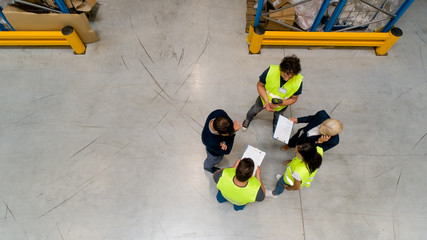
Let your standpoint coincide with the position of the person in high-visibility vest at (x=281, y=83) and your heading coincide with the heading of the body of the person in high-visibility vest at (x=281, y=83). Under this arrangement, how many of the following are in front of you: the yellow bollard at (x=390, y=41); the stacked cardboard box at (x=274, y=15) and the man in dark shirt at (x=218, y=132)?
1

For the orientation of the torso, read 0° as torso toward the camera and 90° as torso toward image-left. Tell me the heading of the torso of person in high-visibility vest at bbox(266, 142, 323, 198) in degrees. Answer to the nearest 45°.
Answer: approximately 90°

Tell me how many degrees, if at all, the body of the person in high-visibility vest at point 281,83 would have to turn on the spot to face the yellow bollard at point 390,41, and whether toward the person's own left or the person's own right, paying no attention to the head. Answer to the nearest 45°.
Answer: approximately 180°

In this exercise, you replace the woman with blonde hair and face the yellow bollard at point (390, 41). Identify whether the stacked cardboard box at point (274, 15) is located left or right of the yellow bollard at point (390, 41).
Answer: left

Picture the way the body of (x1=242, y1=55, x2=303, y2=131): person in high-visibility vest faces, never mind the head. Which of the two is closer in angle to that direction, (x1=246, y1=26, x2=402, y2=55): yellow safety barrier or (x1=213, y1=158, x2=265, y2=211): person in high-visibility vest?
the person in high-visibility vest

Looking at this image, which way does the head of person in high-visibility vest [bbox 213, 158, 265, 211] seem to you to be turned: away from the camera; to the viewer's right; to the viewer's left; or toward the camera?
away from the camera

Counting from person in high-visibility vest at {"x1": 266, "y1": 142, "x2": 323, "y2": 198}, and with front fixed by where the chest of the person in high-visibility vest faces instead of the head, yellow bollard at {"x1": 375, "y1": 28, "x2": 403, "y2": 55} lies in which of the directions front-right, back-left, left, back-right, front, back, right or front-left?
right

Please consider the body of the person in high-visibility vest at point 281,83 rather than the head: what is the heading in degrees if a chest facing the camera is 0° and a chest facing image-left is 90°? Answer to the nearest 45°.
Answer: approximately 45°

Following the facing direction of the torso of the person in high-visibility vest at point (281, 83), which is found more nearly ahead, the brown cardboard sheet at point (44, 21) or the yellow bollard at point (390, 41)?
the brown cardboard sheet

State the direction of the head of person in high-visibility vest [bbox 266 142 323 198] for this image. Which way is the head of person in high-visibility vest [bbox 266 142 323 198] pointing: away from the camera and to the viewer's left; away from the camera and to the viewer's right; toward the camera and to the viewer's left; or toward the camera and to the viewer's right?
away from the camera and to the viewer's left

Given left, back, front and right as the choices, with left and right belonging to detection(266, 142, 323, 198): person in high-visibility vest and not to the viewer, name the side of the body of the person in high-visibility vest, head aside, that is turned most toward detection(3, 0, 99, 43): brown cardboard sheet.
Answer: front

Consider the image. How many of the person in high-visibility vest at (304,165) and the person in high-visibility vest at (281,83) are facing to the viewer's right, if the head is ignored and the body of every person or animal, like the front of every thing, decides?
0

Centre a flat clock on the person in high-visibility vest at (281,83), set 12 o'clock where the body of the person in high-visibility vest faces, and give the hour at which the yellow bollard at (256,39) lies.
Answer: The yellow bollard is roughly at 4 o'clock from the person in high-visibility vest.

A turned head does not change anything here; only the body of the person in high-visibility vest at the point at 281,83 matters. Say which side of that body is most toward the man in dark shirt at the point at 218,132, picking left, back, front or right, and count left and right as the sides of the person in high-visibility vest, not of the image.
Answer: front
